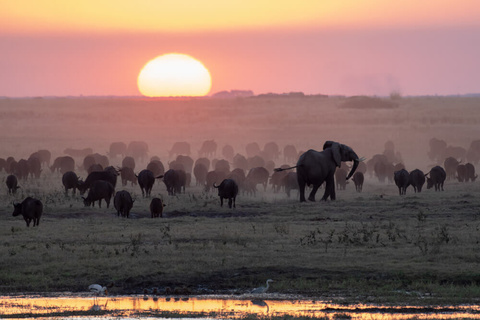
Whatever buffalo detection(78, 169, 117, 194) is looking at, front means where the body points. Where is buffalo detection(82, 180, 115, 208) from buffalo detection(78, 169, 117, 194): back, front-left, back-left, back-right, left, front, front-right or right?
left

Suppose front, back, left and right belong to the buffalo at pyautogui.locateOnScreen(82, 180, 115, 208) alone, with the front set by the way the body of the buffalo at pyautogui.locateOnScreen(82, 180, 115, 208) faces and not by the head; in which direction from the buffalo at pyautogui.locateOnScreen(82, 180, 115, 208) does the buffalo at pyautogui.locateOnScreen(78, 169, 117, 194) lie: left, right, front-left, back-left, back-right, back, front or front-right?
right

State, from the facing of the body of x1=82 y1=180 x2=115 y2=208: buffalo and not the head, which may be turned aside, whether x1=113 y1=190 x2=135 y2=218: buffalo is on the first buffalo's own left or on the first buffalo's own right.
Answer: on the first buffalo's own left

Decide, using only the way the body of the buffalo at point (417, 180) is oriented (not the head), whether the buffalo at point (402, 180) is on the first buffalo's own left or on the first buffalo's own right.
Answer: on the first buffalo's own left

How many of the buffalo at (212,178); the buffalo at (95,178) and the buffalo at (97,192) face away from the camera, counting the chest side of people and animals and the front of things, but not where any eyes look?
0

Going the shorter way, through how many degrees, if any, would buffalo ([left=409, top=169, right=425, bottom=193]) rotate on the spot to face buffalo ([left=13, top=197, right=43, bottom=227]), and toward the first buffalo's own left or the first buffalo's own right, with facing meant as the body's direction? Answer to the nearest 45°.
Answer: approximately 135° to the first buffalo's own left

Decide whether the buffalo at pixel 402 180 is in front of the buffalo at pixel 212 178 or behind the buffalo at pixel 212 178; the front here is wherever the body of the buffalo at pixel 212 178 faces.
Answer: in front

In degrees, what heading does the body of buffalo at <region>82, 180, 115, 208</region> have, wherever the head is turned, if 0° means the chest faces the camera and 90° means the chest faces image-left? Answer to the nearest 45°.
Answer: approximately 90°

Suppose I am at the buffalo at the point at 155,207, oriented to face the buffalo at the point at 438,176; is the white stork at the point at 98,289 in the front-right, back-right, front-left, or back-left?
back-right

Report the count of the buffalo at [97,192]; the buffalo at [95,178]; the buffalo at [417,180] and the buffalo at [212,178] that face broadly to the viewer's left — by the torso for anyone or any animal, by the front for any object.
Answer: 2
